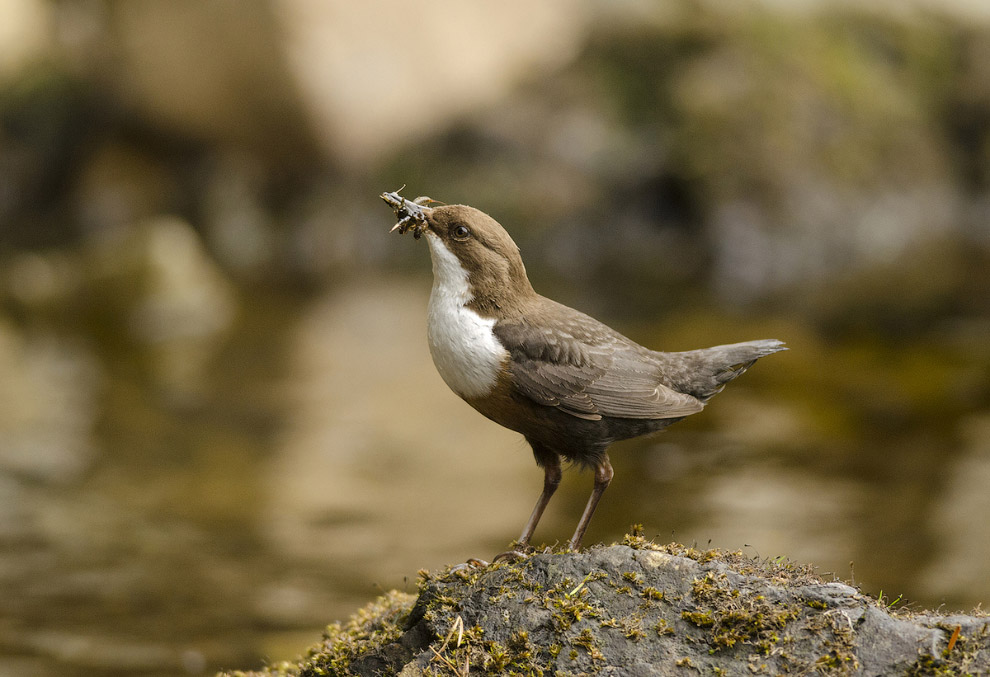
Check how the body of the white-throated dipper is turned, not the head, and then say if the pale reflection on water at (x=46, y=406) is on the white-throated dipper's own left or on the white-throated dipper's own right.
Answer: on the white-throated dipper's own right

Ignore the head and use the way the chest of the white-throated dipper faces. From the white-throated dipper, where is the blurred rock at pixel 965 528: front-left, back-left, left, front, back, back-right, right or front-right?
back-right

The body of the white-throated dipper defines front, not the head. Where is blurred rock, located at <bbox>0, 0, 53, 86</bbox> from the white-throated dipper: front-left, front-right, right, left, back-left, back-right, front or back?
front-right

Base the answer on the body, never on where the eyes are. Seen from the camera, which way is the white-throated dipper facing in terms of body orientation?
to the viewer's left
